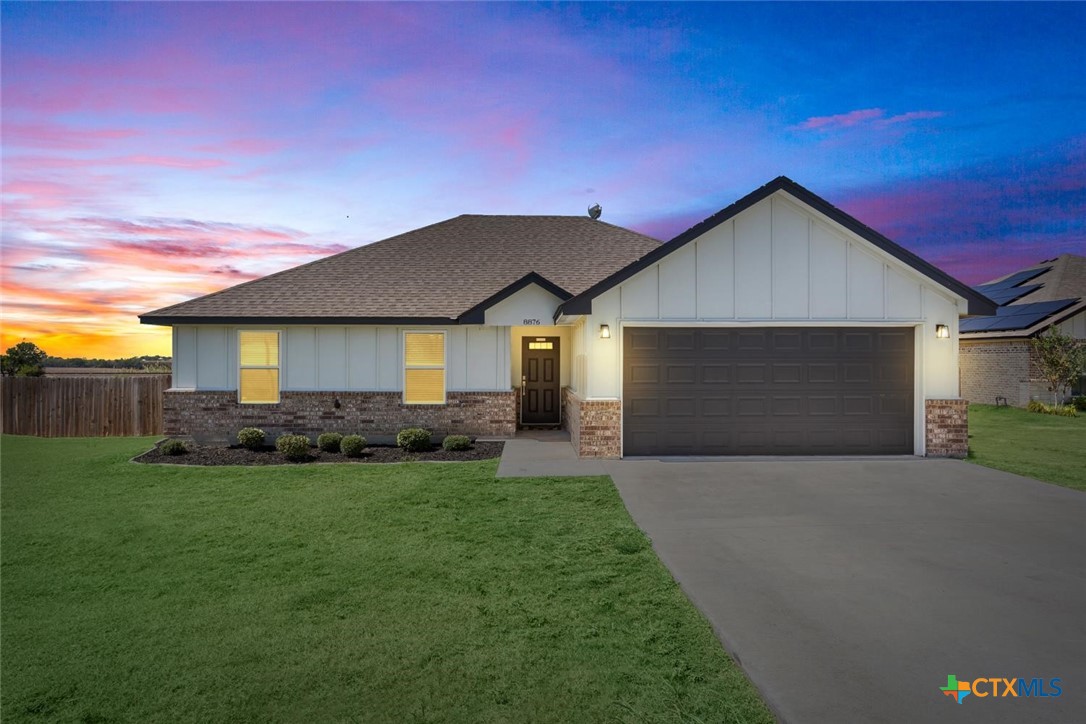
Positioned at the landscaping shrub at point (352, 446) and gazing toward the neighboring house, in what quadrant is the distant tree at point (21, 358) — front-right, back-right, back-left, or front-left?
back-left

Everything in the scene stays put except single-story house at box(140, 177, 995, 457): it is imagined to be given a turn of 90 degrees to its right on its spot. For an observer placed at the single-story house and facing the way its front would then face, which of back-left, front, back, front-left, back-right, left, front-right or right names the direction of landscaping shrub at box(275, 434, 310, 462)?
front

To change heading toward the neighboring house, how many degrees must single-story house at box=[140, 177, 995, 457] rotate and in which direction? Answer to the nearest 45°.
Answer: approximately 135° to its left

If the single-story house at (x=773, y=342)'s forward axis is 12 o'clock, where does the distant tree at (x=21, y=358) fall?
The distant tree is roughly at 4 o'clock from the single-story house.

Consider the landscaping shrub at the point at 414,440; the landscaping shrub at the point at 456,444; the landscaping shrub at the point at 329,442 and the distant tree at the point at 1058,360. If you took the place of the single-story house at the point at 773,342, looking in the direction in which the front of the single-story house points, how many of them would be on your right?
3

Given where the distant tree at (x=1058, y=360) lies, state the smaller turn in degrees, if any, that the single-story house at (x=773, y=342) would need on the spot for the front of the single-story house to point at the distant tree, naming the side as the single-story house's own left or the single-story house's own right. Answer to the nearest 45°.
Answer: approximately 135° to the single-story house's own left

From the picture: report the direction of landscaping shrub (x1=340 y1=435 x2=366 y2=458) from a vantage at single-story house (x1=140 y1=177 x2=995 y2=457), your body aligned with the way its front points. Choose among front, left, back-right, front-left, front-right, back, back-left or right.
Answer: right

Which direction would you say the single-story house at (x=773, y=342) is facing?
toward the camera

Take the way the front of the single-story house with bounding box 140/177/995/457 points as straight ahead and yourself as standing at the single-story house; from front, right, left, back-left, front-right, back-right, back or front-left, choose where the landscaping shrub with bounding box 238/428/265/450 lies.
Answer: right

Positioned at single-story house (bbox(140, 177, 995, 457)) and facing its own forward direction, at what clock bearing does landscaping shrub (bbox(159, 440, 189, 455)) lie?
The landscaping shrub is roughly at 3 o'clock from the single-story house.

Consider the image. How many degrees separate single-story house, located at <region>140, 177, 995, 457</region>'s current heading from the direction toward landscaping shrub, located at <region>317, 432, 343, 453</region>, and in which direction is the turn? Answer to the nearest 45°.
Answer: approximately 90° to its right

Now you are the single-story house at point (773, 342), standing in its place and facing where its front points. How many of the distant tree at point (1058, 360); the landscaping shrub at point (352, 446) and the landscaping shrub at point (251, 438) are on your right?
2

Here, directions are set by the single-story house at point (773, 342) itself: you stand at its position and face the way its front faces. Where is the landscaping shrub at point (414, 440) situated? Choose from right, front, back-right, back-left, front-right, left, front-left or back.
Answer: right
